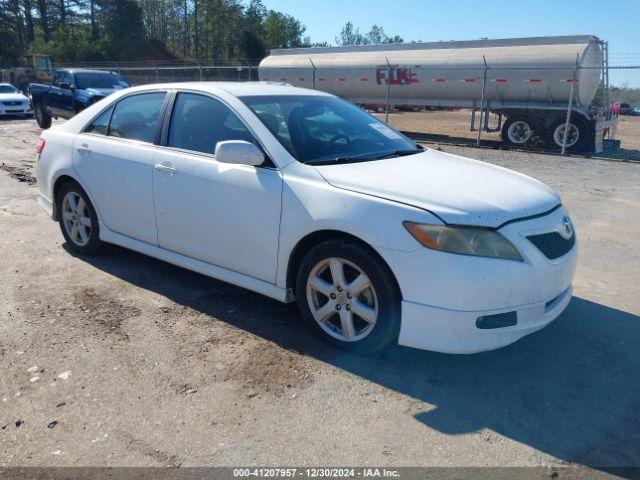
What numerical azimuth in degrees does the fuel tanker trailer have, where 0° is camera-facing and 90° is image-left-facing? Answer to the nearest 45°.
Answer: approximately 135°

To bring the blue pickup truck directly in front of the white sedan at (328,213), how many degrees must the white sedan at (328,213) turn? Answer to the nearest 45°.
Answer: approximately 180°

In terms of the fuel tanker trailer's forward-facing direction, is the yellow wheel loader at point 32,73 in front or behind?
in front

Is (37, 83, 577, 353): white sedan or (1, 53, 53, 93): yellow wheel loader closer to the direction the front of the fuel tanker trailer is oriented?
the yellow wheel loader

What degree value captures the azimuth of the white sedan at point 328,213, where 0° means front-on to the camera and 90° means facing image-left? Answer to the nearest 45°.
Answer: approximately 315°

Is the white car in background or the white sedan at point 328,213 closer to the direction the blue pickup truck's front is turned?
the white sedan

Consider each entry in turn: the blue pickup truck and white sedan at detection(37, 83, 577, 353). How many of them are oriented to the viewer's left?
0

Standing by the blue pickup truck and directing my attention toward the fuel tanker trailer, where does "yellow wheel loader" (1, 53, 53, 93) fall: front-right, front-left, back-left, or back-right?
back-left

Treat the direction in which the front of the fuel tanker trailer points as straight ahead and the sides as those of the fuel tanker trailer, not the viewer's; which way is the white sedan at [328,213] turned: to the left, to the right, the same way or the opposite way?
the opposite way

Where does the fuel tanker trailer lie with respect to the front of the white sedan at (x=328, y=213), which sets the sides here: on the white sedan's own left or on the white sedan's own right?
on the white sedan's own left

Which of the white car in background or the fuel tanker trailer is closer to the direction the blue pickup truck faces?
the fuel tanker trailer

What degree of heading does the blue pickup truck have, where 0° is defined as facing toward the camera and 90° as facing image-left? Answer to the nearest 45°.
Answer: approximately 315°
